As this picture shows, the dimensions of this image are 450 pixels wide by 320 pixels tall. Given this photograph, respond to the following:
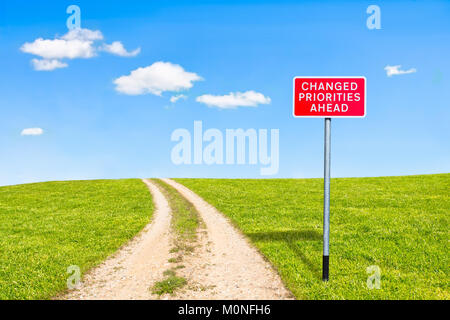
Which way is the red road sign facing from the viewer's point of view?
toward the camera
